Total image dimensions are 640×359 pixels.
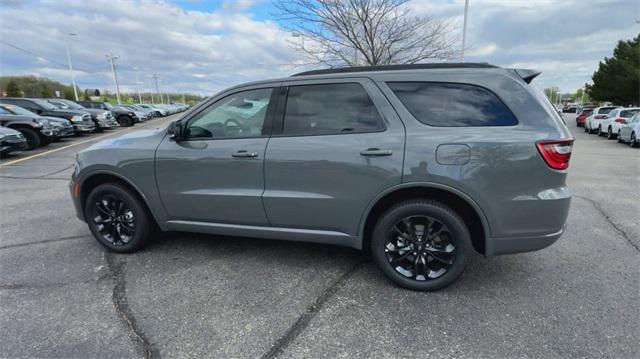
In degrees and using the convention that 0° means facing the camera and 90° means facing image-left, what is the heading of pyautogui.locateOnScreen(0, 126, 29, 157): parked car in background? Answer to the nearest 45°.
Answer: approximately 315°

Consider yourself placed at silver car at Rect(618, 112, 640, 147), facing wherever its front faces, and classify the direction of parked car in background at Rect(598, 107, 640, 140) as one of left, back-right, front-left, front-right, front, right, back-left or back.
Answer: back-right

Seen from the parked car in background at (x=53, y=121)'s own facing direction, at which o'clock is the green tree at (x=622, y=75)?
The green tree is roughly at 11 o'clock from the parked car in background.

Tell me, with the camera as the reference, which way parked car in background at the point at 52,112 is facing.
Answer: facing the viewer and to the right of the viewer

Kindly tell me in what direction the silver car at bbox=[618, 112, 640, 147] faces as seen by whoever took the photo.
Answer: facing the viewer and to the left of the viewer

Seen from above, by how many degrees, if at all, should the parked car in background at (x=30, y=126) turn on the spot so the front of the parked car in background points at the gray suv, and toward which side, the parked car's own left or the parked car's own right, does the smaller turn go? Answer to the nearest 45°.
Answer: approximately 45° to the parked car's own right
